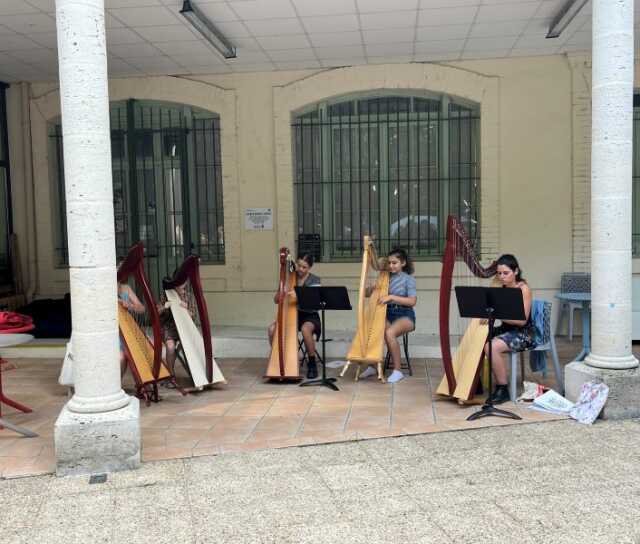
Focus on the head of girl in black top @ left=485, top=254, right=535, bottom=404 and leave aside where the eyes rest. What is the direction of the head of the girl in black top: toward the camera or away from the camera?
toward the camera

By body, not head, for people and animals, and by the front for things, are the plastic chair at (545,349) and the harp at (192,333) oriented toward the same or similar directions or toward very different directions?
very different directions

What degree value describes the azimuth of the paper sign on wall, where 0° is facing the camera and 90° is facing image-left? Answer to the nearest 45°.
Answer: approximately 0°

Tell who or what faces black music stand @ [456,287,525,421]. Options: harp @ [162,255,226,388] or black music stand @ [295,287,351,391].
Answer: the harp

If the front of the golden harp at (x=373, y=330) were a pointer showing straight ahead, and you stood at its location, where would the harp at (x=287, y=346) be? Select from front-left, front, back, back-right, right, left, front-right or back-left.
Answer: front-right

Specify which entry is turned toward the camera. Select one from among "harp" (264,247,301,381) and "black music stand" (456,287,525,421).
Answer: the harp

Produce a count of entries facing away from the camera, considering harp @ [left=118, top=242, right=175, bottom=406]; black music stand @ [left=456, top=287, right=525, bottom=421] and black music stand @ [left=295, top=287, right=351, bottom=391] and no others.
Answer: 2

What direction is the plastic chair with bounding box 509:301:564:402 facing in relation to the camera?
to the viewer's left

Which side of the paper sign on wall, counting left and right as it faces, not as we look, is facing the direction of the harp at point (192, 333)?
front

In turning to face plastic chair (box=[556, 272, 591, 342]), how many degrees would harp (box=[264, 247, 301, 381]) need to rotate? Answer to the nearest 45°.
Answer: approximately 135° to its left

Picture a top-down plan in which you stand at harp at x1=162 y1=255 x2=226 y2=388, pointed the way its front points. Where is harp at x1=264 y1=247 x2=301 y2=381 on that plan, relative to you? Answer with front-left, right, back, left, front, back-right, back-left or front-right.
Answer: front-left

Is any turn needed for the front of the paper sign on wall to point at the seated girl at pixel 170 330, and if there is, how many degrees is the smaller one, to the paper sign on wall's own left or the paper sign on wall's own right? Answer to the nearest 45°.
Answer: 0° — it already faces them

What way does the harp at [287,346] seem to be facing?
toward the camera

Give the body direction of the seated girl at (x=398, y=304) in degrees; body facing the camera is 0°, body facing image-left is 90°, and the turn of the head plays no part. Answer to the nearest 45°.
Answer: approximately 45°

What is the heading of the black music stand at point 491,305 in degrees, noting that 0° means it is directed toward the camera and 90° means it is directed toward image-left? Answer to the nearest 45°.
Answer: approximately 180°

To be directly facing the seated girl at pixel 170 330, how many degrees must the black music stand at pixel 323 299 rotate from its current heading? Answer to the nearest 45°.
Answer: approximately 90° to its left
